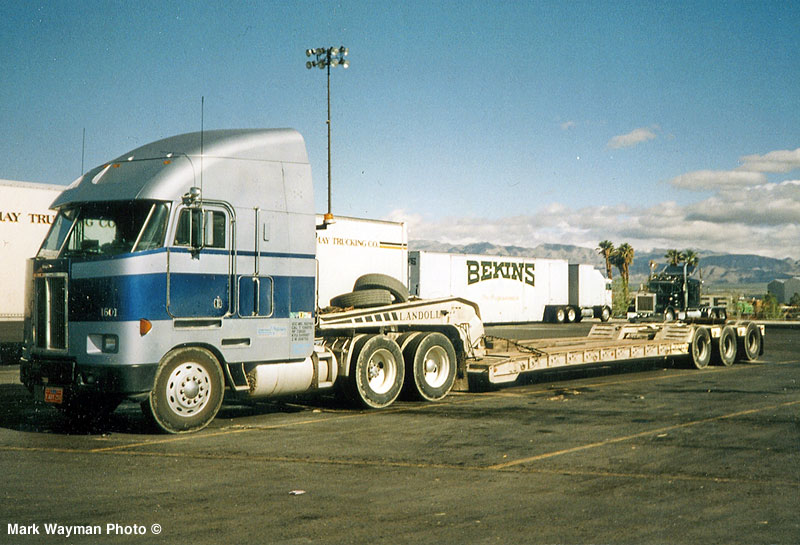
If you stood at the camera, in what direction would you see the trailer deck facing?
facing the viewer and to the left of the viewer

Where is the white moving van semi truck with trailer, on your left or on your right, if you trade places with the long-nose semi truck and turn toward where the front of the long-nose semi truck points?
on your right

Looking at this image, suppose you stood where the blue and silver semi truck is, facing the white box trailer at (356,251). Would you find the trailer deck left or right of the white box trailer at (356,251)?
right

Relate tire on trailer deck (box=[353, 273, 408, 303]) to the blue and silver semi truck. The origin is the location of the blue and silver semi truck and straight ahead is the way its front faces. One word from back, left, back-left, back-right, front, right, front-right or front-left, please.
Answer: back

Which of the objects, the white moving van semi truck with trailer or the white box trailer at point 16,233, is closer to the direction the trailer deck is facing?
the white box trailer

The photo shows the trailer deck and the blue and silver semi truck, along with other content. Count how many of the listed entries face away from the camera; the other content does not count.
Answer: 0

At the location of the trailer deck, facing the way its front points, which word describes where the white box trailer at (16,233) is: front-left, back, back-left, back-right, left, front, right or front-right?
front-right

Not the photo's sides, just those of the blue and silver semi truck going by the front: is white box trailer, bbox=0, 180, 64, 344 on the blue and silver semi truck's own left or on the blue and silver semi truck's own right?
on the blue and silver semi truck's own right

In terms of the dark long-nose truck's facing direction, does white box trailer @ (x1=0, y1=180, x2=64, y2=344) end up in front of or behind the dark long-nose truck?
in front

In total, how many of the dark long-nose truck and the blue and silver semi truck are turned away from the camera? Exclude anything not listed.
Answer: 0

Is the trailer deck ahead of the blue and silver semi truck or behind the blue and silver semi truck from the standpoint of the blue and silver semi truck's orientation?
behind
